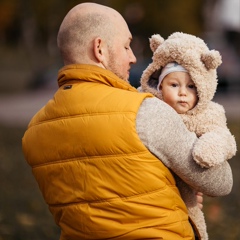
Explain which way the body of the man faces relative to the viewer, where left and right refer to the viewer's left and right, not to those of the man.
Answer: facing away from the viewer and to the right of the viewer
